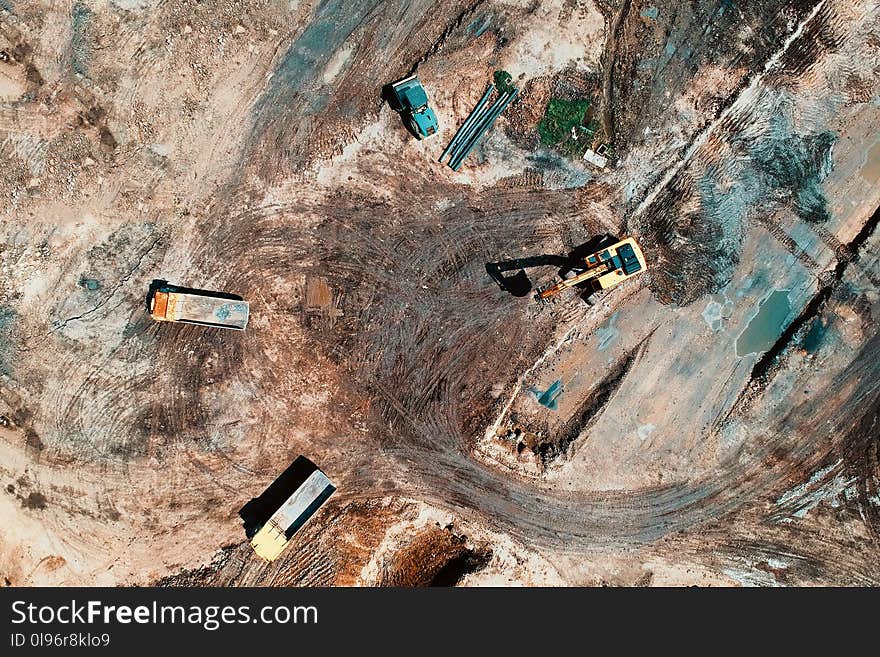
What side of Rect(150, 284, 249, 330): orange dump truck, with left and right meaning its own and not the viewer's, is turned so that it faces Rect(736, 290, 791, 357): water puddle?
back

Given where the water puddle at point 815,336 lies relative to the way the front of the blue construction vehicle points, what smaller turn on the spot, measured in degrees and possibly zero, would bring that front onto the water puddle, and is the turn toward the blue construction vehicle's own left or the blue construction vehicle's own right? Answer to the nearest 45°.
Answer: approximately 135° to the blue construction vehicle's own right

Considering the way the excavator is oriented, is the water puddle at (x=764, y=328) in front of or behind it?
behind

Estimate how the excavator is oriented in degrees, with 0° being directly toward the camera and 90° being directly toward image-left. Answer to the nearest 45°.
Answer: approximately 45°

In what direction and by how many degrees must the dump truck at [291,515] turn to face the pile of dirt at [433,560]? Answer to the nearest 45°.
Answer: approximately 135° to its left

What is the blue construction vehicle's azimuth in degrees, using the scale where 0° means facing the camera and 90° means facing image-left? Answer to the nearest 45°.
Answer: approximately 135°

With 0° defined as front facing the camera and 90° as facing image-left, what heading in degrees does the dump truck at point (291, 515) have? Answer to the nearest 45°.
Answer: approximately 45°

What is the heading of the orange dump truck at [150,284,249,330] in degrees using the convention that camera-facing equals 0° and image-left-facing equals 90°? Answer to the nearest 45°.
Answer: approximately 90°

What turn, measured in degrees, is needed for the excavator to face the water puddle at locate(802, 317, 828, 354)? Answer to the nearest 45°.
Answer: approximately 135° to its left

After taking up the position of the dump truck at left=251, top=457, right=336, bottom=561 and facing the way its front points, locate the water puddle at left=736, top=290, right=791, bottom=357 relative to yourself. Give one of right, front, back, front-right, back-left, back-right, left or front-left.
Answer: back-left

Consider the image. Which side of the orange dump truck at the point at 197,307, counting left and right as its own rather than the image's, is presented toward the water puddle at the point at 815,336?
back
